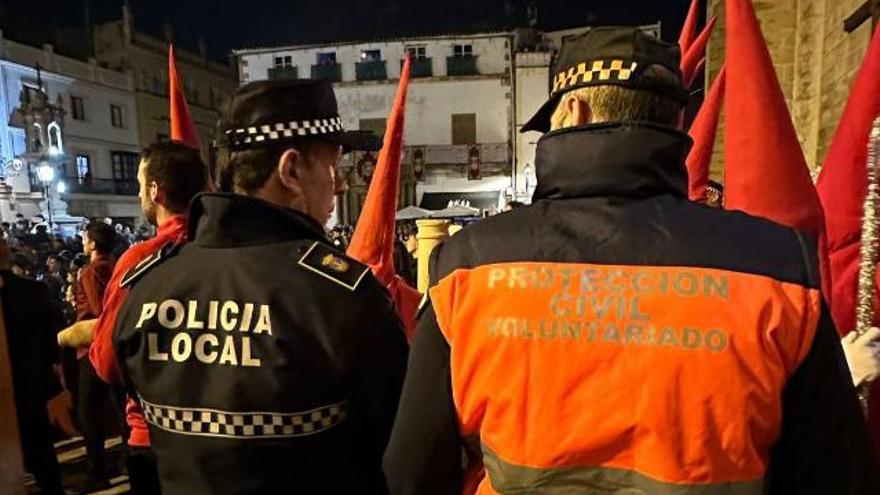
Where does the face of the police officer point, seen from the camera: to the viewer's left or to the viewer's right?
to the viewer's right

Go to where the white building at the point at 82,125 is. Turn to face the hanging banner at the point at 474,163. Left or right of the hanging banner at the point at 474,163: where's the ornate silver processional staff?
right

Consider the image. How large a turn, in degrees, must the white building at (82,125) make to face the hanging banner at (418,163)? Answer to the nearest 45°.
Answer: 0° — it already faces it

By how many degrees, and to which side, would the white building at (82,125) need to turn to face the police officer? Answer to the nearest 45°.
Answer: approximately 45° to its right

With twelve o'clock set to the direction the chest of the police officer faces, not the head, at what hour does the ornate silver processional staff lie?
The ornate silver processional staff is roughly at 2 o'clock from the police officer.

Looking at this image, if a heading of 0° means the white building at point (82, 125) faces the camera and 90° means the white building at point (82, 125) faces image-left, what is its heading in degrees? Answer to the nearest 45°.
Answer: approximately 315°

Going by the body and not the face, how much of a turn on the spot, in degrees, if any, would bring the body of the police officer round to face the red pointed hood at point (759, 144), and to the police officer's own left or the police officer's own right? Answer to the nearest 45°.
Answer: approximately 45° to the police officer's own right

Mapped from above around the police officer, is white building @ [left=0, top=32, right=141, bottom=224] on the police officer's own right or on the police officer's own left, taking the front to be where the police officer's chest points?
on the police officer's own left

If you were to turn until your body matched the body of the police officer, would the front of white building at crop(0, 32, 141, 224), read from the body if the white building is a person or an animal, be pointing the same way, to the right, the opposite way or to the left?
to the right

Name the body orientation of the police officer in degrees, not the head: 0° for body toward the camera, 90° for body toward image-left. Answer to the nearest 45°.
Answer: approximately 225°

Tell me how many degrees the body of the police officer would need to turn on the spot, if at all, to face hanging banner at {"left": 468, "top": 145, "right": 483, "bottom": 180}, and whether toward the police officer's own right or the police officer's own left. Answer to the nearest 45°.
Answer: approximately 45° to the police officer's own left

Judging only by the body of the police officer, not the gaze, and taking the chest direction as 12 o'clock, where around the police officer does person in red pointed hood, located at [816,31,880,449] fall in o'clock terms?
The person in red pointed hood is roughly at 2 o'clock from the police officer.
